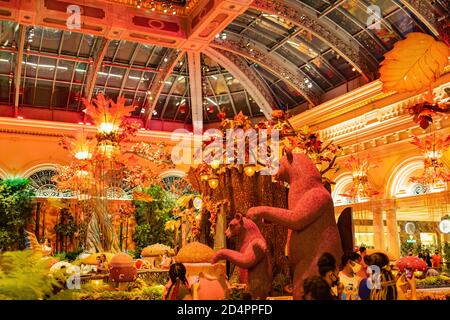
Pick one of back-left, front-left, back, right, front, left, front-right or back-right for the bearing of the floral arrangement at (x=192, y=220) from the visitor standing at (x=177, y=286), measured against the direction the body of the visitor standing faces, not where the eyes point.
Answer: front

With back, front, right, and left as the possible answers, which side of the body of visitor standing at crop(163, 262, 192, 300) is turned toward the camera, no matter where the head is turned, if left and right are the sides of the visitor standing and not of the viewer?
back

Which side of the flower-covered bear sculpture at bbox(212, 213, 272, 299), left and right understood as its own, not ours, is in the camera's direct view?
left

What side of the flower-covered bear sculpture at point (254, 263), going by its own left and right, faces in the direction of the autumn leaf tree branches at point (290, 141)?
right

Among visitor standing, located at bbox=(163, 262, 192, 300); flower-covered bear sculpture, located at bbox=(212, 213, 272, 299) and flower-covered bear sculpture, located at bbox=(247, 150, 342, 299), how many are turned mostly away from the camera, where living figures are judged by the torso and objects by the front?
1

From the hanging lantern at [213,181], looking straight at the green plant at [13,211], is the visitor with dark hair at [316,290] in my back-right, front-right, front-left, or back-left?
back-left

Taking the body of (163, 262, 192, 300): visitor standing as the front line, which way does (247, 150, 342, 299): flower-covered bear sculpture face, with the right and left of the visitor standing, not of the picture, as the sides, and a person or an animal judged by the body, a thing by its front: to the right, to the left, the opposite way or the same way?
to the left

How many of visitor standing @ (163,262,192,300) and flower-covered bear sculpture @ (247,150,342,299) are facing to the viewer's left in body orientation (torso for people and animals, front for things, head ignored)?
1

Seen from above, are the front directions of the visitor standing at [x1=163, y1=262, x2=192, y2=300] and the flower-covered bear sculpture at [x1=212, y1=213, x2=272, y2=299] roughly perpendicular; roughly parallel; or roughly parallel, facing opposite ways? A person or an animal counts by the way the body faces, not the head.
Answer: roughly perpendicular

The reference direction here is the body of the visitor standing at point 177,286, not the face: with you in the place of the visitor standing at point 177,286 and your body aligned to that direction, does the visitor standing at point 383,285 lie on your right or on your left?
on your right

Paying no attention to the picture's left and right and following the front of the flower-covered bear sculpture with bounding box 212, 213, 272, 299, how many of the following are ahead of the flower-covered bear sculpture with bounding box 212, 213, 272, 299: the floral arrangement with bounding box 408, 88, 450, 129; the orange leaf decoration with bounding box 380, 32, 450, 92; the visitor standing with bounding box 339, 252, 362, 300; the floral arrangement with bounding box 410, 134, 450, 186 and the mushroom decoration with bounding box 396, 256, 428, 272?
0

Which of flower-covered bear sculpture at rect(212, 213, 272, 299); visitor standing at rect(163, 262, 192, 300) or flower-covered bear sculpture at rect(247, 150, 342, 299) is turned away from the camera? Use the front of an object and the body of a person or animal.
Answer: the visitor standing

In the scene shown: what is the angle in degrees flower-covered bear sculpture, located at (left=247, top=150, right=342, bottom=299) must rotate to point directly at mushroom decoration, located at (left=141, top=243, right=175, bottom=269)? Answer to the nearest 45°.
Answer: approximately 45° to its right

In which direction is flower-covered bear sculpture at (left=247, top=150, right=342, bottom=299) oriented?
to the viewer's left

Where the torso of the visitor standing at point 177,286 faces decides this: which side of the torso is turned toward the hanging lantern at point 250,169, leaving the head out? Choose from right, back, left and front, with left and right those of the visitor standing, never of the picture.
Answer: front

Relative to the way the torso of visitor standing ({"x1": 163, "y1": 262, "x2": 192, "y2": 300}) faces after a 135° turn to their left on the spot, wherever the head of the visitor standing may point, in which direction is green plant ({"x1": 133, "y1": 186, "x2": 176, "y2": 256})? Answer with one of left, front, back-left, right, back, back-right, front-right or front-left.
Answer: back-right

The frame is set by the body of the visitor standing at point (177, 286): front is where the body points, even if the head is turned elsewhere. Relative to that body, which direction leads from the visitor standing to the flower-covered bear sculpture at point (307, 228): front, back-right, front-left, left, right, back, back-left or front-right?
right
